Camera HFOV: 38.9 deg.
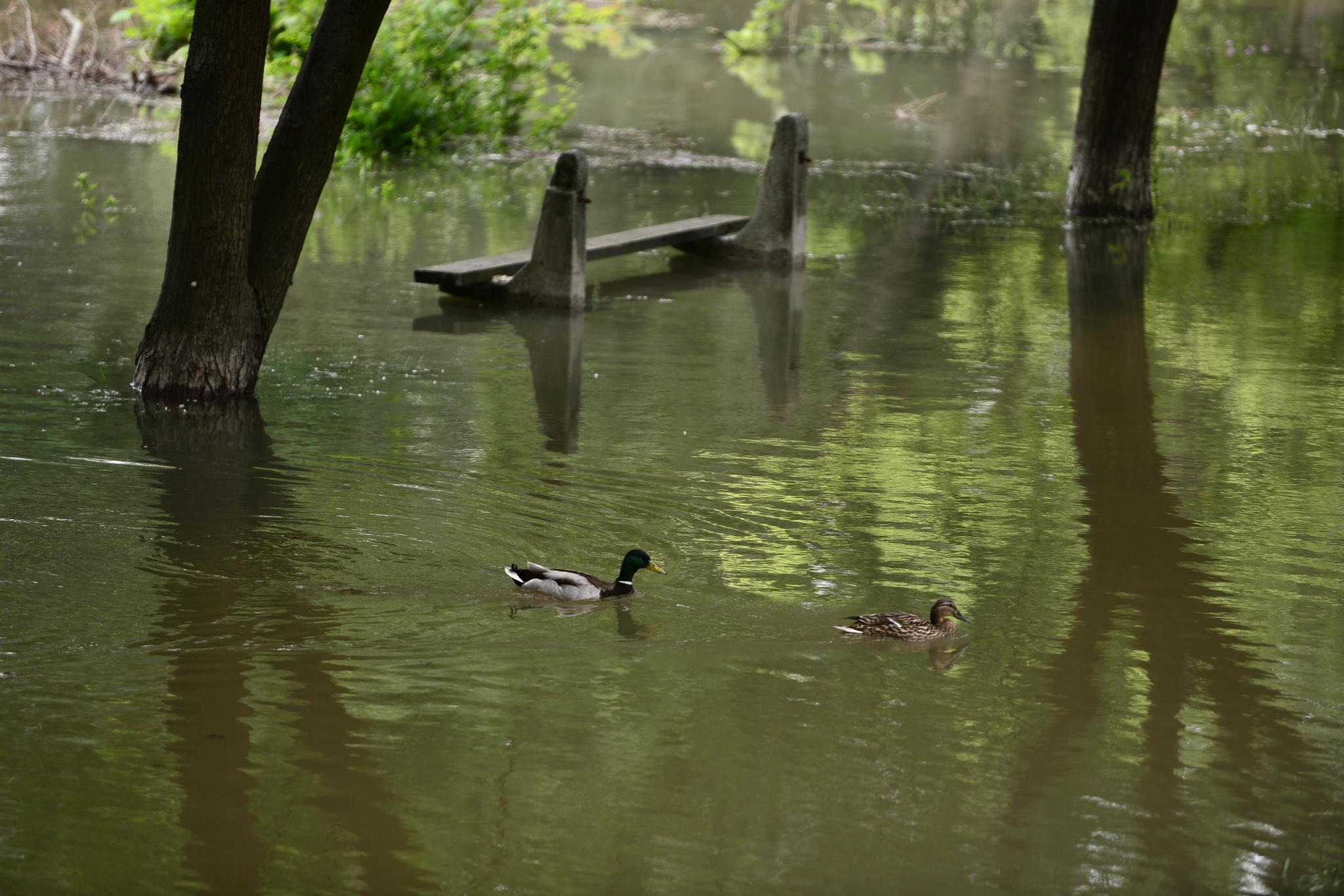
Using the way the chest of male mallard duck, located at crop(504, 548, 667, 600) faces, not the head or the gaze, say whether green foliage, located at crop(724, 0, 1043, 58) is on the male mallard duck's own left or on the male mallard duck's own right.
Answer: on the male mallard duck's own left

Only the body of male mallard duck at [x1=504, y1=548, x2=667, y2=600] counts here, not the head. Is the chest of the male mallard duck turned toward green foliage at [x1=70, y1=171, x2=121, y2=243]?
no

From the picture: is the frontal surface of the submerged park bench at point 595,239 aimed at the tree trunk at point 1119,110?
no

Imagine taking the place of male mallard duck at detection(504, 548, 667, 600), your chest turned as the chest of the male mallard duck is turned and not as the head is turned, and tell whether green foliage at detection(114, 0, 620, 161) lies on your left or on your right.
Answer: on your left

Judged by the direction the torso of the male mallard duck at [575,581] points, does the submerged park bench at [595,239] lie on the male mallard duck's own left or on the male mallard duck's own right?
on the male mallard duck's own left

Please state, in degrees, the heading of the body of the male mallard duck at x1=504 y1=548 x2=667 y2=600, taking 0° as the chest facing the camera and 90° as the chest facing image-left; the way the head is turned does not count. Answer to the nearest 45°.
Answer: approximately 270°

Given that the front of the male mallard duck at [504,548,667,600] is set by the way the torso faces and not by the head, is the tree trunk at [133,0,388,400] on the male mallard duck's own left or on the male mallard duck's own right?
on the male mallard duck's own left

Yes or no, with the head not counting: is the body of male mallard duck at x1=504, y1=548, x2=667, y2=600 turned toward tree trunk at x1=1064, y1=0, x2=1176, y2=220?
no

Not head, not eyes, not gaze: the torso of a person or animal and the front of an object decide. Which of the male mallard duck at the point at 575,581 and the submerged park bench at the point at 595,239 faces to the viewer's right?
the male mallard duck

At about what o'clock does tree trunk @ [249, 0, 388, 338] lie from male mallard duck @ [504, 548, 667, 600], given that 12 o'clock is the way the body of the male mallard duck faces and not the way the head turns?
The tree trunk is roughly at 8 o'clock from the male mallard duck.

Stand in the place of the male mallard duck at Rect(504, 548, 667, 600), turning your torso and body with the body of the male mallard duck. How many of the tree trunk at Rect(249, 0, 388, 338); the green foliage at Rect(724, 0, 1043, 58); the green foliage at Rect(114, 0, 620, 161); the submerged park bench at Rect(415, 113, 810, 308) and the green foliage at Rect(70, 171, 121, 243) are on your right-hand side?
0
